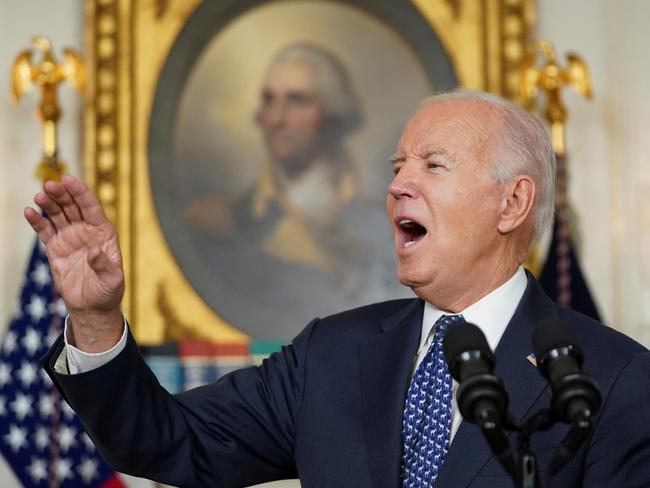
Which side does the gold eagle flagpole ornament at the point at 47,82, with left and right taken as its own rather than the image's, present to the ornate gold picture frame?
left

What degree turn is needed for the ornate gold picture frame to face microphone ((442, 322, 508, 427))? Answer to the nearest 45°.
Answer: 0° — it already faces it

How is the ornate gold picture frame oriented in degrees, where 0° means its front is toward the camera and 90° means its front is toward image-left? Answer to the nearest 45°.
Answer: approximately 0°

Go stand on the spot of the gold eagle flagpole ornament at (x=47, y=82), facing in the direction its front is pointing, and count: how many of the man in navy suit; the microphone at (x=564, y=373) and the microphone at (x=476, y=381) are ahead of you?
3

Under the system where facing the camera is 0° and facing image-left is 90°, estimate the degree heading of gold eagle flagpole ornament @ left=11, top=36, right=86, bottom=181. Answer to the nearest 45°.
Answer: approximately 0°

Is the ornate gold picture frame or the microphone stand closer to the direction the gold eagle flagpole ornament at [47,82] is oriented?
the microphone stand

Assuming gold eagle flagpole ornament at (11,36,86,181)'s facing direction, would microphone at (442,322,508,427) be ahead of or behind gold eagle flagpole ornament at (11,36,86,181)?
ahead

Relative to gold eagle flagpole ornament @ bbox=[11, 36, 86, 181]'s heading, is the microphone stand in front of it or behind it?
in front

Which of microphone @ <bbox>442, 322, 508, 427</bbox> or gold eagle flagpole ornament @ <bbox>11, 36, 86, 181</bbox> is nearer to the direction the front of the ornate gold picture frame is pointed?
the microphone

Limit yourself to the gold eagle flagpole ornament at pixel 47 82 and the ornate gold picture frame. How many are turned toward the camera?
2
